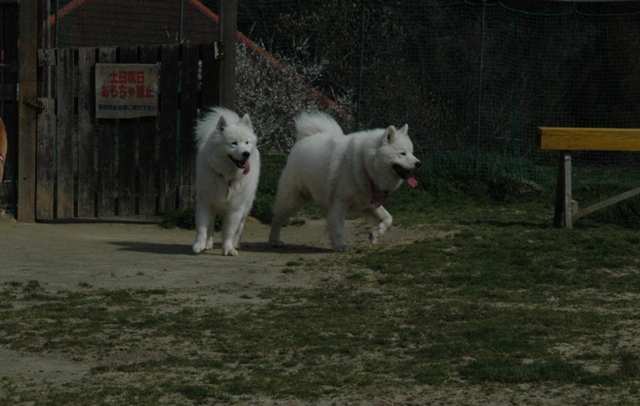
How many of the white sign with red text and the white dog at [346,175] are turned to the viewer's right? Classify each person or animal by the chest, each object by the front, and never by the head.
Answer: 1

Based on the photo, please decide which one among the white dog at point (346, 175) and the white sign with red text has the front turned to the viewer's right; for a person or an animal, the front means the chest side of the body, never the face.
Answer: the white dog

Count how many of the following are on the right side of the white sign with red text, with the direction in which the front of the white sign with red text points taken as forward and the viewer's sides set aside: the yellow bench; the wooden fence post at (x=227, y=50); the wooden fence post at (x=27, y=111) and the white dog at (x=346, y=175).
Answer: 1

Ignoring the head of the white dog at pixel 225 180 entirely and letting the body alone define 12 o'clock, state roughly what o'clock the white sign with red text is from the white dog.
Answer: The white sign with red text is roughly at 5 o'clock from the white dog.

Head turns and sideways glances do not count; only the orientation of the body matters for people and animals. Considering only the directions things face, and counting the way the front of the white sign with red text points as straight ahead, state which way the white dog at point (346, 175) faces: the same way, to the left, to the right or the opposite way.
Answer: to the left

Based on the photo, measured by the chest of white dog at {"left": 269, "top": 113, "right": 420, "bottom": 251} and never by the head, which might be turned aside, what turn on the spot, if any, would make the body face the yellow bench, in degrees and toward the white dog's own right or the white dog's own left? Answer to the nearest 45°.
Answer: approximately 45° to the white dog's own left

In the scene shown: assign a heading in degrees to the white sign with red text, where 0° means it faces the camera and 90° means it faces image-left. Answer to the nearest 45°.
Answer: approximately 0°

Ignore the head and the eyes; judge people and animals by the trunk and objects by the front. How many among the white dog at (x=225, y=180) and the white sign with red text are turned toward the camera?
2

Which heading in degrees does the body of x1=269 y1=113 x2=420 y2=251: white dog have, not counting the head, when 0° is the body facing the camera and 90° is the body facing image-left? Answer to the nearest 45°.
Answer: approximately 270°

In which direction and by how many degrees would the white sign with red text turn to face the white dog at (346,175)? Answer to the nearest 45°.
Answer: approximately 45° to its left

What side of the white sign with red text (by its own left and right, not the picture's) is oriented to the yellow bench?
left
